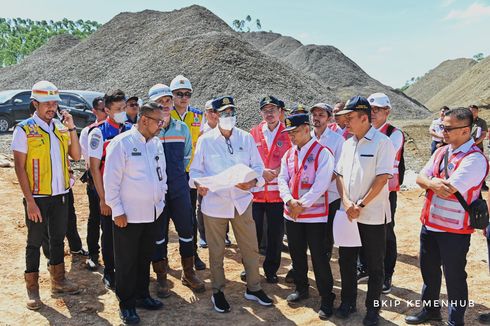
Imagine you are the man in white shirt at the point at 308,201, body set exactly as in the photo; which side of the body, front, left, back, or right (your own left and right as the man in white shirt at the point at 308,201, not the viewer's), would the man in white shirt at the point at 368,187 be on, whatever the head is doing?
left

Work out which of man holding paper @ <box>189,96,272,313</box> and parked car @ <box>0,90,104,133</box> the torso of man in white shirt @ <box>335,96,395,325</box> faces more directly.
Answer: the man holding paper

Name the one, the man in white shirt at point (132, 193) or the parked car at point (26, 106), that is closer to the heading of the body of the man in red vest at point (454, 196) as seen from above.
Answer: the man in white shirt

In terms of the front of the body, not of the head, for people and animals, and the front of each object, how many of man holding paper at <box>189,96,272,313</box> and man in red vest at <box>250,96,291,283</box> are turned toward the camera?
2

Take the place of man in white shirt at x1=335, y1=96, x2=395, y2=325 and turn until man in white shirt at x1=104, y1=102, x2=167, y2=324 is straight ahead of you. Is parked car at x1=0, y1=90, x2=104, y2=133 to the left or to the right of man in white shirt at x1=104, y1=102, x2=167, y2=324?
right

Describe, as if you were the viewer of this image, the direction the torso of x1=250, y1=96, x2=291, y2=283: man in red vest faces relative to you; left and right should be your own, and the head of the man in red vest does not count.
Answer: facing the viewer

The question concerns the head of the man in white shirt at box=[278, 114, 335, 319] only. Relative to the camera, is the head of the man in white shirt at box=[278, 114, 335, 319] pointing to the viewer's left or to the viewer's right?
to the viewer's left

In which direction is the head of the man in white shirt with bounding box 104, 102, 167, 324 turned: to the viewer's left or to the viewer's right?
to the viewer's right

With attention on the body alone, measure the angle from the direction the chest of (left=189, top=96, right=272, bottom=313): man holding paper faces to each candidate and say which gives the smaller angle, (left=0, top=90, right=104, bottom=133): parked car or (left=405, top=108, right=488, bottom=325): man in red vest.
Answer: the man in red vest

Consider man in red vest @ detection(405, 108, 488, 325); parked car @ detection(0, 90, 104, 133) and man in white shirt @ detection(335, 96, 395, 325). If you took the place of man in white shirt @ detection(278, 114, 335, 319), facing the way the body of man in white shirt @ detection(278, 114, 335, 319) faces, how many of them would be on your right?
1

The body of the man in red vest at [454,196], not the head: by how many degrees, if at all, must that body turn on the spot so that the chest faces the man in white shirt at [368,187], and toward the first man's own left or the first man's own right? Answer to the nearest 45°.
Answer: approximately 45° to the first man's own right

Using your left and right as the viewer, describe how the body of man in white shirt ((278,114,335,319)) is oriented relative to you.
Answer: facing the viewer and to the left of the viewer
